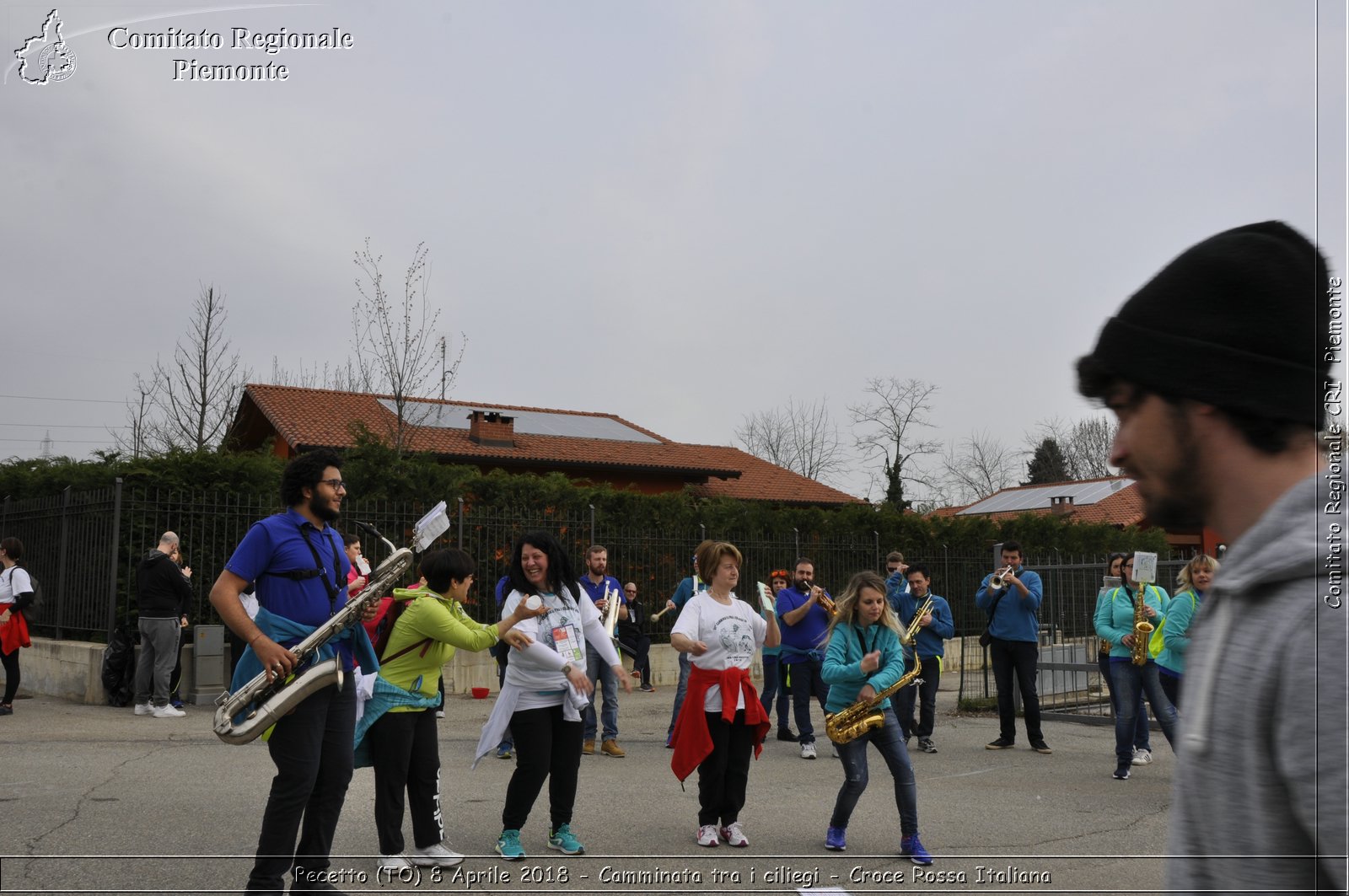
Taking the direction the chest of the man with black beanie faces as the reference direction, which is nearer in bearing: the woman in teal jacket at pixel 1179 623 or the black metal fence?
the black metal fence

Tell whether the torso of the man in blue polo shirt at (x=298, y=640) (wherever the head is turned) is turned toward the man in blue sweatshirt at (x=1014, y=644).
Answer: no

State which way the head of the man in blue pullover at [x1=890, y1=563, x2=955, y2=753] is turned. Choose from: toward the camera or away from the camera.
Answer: toward the camera

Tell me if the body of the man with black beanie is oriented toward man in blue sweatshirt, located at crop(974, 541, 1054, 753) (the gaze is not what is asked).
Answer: no

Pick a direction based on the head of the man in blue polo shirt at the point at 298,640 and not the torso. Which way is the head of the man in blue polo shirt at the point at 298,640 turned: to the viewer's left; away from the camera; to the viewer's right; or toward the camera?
to the viewer's right

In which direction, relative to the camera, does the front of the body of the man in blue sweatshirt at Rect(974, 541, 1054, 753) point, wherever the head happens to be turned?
toward the camera

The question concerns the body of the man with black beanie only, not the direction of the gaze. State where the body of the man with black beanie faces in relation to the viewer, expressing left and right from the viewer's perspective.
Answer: facing to the left of the viewer

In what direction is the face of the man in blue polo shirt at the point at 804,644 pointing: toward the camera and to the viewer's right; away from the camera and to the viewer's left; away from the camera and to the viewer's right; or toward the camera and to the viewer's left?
toward the camera and to the viewer's right

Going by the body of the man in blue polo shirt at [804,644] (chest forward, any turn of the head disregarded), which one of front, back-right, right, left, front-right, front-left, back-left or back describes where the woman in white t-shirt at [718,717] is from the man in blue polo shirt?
front-right

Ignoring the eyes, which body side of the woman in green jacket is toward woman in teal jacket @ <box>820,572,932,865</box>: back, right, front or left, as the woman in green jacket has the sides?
front

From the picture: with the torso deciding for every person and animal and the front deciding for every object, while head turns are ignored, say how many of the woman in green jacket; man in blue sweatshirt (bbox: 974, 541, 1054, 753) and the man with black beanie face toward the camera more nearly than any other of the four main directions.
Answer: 1

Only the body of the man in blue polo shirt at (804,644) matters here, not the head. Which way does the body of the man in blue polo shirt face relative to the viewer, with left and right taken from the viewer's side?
facing the viewer and to the right of the viewer

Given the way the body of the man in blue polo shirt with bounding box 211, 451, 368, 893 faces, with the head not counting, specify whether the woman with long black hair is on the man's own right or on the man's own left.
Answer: on the man's own left

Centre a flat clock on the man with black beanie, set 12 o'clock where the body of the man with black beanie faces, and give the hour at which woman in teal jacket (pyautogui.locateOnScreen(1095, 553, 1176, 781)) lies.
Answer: The woman in teal jacket is roughly at 3 o'clock from the man with black beanie.
